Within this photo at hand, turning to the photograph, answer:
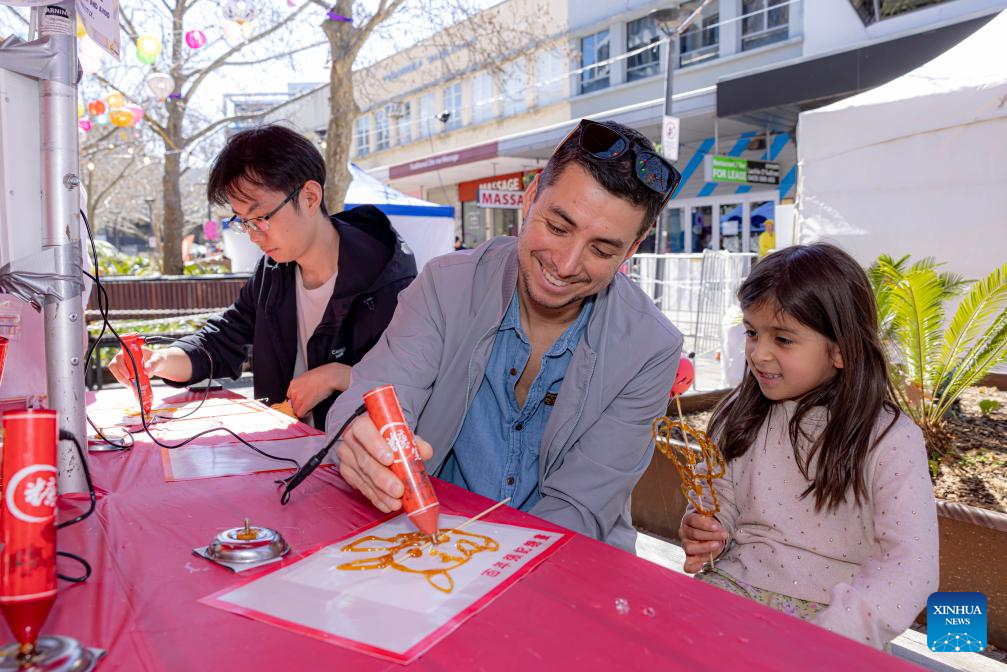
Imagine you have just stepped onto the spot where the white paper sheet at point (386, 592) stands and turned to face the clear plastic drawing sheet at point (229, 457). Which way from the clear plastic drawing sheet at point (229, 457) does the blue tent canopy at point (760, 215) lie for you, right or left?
right

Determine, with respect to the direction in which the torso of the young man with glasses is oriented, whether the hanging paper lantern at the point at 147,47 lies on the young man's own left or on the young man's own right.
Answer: on the young man's own right

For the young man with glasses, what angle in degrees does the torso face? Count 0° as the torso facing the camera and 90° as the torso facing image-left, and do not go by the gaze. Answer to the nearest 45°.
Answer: approximately 45°

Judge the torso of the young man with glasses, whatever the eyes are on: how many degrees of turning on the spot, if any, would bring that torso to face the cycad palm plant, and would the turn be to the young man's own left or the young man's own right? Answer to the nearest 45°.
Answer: approximately 135° to the young man's own left

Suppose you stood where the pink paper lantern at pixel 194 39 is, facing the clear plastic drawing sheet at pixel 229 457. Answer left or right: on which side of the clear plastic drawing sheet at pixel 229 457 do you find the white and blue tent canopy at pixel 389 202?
left

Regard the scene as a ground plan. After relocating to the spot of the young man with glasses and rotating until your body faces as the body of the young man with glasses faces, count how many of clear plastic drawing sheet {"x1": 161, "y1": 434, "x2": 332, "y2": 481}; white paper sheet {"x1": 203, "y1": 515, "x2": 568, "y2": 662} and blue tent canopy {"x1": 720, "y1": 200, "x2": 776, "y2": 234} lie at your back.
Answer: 1

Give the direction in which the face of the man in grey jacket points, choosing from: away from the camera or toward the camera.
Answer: toward the camera

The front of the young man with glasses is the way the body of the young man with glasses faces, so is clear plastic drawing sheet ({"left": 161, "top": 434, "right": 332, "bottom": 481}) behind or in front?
in front

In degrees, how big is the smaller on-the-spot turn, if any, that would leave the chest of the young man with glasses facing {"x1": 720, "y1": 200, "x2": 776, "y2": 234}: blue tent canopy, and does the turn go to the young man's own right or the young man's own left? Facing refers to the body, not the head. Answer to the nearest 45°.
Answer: approximately 180°

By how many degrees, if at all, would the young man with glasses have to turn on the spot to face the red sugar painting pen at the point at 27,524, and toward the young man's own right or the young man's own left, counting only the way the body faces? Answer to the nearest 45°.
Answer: approximately 45° to the young man's own left

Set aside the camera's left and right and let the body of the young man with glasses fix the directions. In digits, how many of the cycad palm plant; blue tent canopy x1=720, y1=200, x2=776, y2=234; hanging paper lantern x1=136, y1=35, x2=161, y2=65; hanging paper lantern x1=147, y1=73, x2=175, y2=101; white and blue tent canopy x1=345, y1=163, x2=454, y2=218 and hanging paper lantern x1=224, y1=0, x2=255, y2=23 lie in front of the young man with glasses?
0

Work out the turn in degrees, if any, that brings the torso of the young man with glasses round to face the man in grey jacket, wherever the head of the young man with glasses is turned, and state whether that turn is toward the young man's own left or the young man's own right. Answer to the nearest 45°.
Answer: approximately 90° to the young man's own left

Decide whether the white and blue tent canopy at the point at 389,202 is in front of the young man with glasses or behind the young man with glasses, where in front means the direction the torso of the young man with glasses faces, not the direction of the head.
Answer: behind

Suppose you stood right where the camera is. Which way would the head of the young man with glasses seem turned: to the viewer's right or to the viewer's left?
to the viewer's left

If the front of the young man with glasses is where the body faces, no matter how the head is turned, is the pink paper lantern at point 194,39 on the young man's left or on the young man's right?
on the young man's right

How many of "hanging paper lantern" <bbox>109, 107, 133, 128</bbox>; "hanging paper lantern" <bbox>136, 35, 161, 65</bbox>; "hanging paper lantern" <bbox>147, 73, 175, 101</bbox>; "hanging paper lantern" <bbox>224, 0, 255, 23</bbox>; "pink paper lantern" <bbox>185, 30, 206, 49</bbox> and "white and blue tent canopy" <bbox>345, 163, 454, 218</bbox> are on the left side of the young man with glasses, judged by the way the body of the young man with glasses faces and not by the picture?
0

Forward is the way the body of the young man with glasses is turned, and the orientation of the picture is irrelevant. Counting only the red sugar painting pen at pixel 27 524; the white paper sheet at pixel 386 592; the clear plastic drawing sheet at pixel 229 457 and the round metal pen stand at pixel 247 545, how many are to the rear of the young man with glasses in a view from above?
0

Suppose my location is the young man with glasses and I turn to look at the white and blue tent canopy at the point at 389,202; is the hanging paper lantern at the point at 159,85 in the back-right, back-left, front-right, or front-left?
front-left

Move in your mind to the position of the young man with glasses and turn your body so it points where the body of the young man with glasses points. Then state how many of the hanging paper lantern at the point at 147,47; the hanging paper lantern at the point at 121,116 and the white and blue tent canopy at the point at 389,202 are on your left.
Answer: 0
